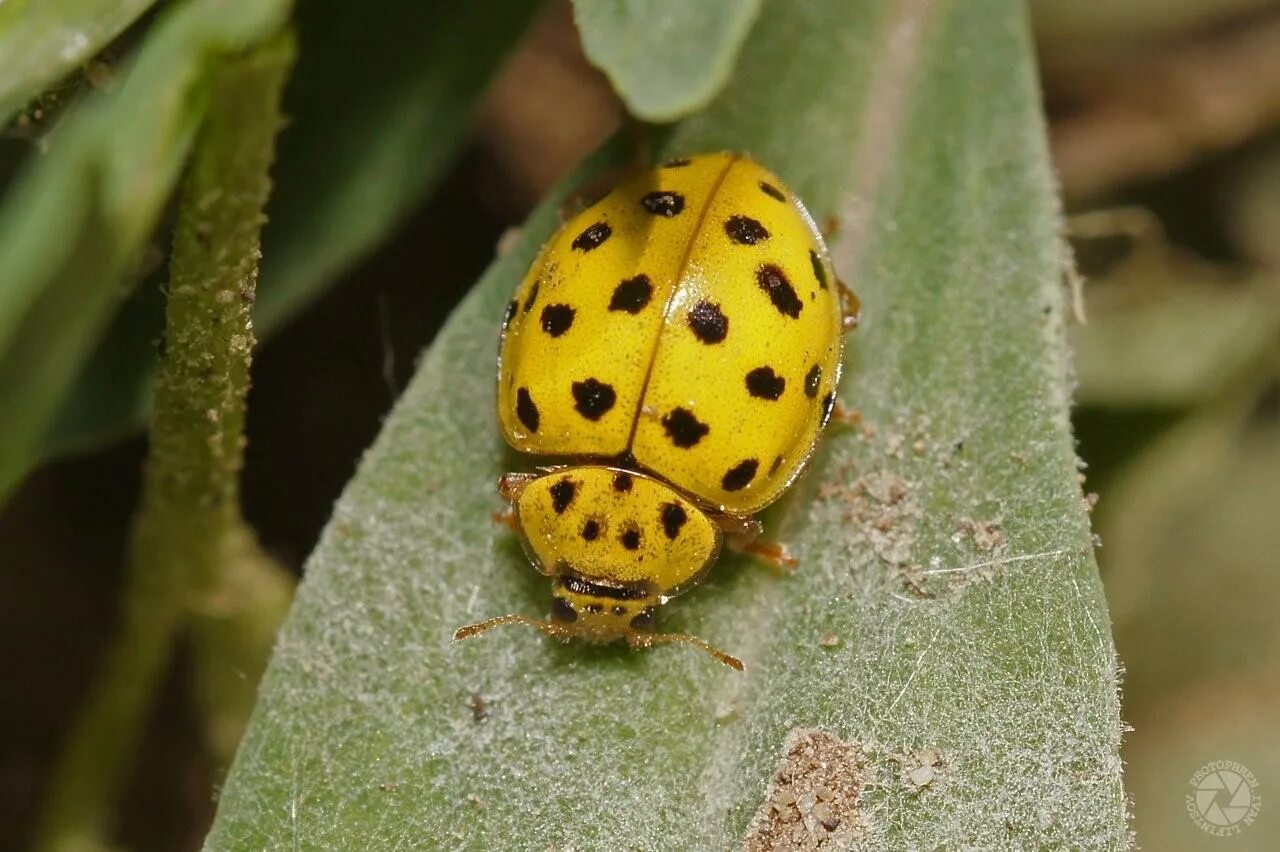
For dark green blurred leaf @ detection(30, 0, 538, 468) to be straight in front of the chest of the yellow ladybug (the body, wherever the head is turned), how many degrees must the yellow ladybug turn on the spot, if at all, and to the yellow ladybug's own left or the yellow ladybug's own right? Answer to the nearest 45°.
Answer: approximately 135° to the yellow ladybug's own right

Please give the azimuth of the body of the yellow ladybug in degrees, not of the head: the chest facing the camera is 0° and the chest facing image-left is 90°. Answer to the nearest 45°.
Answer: approximately 0°
